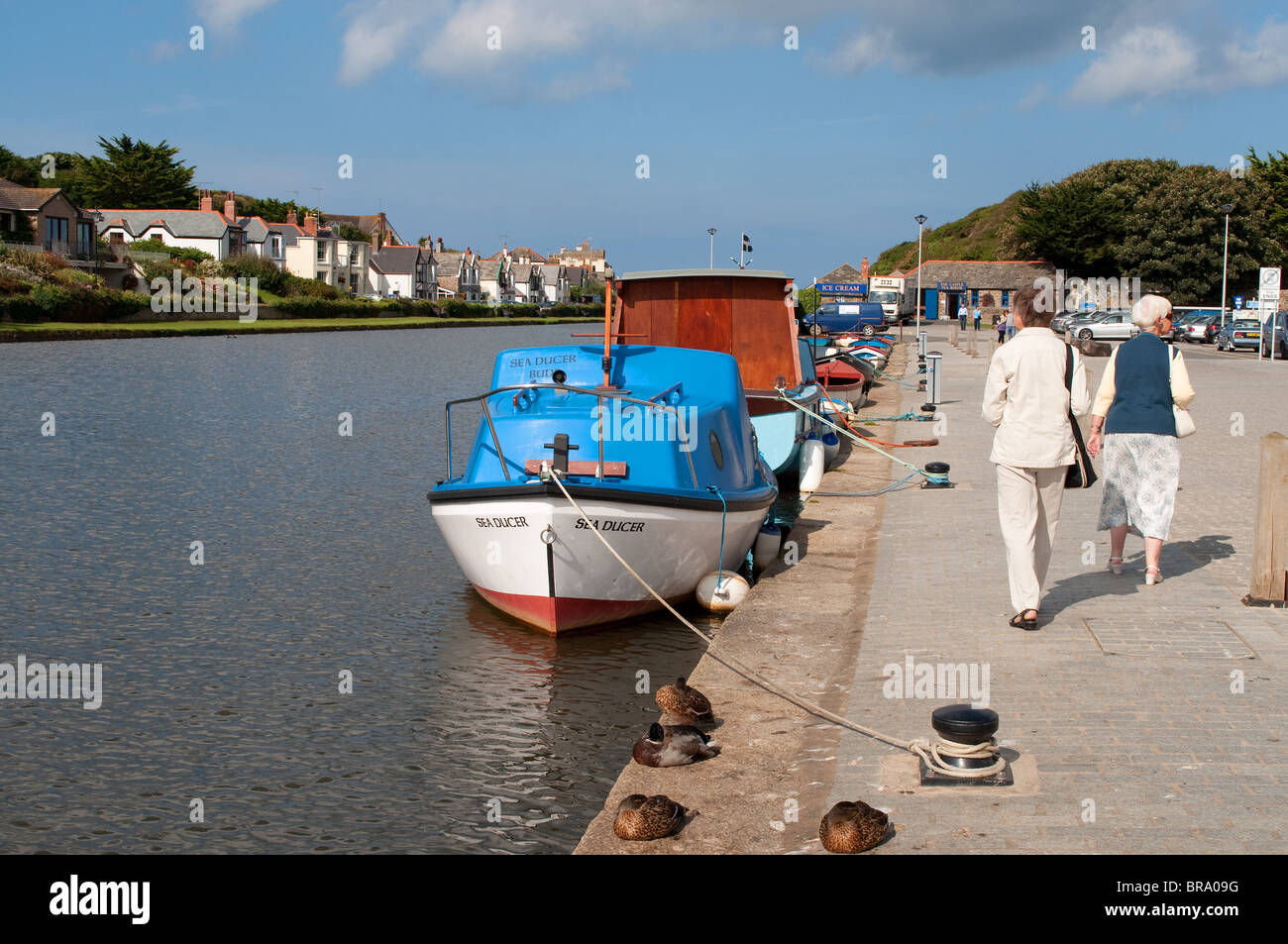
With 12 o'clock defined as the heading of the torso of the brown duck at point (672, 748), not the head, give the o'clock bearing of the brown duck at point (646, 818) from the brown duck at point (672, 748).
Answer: the brown duck at point (646, 818) is roughly at 9 o'clock from the brown duck at point (672, 748).

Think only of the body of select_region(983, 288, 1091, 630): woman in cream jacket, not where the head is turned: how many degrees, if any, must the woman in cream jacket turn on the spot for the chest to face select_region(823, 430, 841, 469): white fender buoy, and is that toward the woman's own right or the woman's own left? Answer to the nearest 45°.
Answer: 0° — they already face it

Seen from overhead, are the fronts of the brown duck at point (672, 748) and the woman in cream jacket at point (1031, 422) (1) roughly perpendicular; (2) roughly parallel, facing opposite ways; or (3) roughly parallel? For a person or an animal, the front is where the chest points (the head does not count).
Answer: roughly perpendicular

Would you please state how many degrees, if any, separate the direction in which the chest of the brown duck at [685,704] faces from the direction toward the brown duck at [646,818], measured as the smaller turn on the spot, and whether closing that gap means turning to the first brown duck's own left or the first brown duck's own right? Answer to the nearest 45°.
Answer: approximately 90° to the first brown duck's own left

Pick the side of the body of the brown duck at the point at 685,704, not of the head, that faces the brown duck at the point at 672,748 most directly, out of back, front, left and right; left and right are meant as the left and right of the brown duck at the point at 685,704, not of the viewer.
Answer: left

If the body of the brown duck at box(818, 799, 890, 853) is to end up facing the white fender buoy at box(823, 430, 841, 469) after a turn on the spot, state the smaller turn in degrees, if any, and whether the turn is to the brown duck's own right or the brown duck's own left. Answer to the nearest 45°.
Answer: approximately 135° to the brown duck's own right

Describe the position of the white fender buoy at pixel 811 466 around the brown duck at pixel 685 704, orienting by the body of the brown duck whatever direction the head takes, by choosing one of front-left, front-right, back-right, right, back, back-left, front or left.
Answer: right

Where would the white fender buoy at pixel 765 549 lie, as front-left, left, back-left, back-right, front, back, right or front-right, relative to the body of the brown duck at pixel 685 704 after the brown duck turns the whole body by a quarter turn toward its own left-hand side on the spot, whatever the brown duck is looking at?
back

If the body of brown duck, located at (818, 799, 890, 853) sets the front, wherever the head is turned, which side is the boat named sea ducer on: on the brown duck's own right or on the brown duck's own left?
on the brown duck's own right

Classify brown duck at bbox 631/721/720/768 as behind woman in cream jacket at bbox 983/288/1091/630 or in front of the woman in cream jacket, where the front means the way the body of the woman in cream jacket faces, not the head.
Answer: behind

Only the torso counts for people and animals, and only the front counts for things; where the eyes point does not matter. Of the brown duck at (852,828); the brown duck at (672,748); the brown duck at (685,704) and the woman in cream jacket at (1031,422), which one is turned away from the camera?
the woman in cream jacket

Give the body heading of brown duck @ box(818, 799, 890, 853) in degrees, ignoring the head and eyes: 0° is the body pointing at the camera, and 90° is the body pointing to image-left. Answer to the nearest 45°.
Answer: approximately 45°

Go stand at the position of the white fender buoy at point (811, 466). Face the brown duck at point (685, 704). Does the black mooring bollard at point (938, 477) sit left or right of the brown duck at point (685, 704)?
left

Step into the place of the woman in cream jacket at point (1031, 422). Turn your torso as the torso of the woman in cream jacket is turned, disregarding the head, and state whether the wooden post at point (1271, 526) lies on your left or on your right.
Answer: on your right

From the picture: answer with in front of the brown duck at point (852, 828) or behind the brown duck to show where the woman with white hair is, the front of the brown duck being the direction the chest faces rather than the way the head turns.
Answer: behind

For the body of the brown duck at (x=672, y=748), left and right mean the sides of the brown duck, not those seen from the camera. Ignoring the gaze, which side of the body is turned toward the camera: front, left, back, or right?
left

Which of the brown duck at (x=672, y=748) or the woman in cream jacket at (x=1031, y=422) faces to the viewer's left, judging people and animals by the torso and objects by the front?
the brown duck

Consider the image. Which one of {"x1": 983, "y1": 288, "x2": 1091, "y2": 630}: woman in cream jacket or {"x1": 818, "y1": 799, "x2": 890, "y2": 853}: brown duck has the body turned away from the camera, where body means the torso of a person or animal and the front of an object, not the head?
the woman in cream jacket
